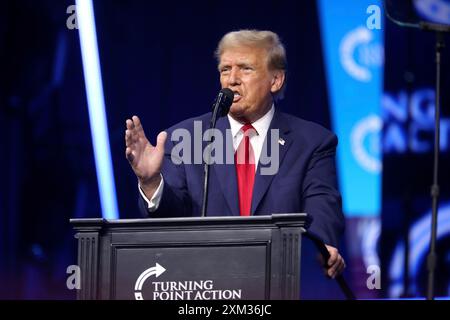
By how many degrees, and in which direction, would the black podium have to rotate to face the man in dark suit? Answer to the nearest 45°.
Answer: approximately 180°

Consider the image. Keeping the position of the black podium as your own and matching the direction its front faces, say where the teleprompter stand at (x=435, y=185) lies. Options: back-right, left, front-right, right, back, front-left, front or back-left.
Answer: left

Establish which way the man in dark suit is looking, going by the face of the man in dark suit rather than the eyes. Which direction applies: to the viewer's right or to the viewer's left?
to the viewer's left

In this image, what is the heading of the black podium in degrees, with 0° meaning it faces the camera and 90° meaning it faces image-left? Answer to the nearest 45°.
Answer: approximately 0°
